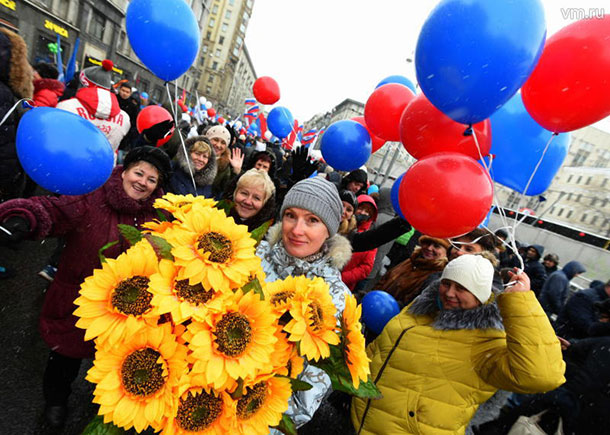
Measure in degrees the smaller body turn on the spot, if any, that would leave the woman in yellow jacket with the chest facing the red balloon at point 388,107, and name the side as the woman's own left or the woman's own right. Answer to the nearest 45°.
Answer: approximately 90° to the woman's own right

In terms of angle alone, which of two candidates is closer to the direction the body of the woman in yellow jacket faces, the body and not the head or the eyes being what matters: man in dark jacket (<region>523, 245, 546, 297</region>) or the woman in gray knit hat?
the woman in gray knit hat

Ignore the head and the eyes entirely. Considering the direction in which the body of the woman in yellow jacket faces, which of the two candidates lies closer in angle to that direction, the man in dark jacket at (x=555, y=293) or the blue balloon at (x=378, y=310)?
the blue balloon

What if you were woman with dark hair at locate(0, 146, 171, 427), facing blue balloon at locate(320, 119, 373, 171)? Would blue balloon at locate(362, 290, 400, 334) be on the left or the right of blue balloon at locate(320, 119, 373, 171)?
right

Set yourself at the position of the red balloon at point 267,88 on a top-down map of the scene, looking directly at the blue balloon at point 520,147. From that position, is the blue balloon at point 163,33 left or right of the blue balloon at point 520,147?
right

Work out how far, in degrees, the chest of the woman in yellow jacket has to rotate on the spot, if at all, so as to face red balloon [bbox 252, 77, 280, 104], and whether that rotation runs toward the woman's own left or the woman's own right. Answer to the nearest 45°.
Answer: approximately 90° to the woman's own right
